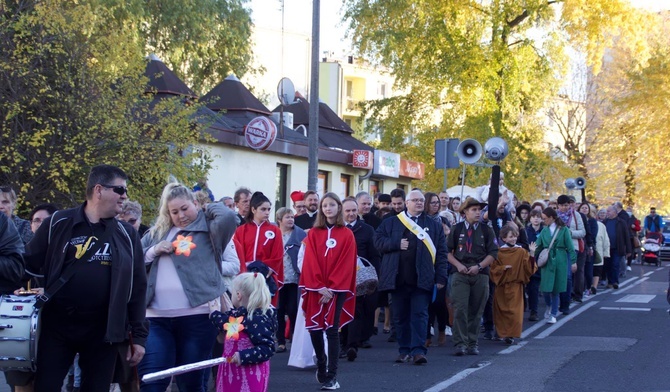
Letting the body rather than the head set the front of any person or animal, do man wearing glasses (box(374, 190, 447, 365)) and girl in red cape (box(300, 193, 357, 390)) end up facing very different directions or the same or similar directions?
same or similar directions

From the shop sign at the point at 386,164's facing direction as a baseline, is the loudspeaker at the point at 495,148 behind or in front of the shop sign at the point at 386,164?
in front

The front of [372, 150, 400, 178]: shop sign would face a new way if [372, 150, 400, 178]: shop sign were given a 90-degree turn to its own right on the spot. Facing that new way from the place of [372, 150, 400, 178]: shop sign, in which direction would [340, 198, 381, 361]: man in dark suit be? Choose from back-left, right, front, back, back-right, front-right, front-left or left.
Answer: front-left

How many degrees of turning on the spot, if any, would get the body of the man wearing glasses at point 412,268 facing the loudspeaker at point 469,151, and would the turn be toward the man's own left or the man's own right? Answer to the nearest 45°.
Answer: approximately 180°

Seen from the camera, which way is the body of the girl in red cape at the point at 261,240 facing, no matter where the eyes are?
toward the camera

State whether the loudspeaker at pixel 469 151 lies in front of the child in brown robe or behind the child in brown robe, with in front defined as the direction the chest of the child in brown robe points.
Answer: behind

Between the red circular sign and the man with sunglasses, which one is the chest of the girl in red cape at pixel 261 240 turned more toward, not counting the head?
the man with sunglasses

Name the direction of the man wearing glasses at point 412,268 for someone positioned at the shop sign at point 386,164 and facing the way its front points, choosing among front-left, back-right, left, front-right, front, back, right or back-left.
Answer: front-right

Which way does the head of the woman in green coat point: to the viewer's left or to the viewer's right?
to the viewer's left

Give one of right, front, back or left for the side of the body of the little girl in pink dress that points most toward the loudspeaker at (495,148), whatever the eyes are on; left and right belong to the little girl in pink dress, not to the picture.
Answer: back

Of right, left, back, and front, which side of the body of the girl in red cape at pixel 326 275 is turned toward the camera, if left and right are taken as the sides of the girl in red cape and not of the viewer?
front

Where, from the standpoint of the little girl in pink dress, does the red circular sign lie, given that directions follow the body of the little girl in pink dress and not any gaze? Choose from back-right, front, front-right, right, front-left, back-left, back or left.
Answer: back-right

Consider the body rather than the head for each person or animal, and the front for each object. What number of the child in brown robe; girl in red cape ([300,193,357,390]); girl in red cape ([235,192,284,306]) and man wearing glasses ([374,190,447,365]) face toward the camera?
4

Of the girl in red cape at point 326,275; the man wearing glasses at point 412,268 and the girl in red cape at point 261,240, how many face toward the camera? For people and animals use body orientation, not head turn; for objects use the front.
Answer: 3

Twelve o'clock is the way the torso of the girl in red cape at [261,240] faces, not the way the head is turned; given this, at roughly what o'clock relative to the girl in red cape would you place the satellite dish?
The satellite dish is roughly at 6 o'clock from the girl in red cape.

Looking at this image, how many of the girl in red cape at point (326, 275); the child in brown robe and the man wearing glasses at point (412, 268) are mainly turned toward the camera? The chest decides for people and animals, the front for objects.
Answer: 3
